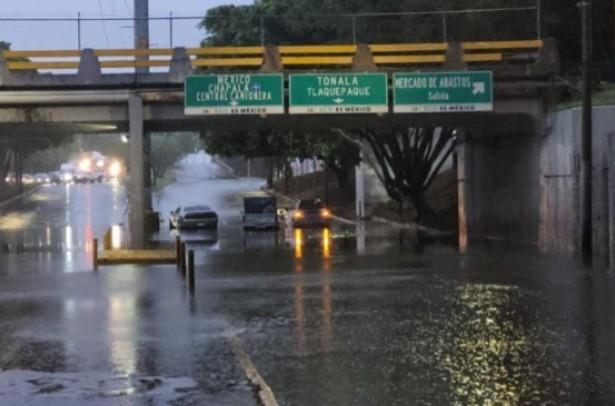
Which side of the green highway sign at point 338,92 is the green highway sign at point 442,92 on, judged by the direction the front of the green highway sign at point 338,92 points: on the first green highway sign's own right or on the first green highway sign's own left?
on the first green highway sign's own left

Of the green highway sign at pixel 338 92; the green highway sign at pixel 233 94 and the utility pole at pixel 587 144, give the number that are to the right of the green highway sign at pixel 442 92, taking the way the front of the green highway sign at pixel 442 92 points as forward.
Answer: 2

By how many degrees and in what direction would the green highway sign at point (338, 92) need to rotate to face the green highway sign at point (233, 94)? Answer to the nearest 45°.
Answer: approximately 90° to its right

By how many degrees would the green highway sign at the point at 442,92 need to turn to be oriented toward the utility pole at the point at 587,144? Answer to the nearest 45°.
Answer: approximately 45° to its left

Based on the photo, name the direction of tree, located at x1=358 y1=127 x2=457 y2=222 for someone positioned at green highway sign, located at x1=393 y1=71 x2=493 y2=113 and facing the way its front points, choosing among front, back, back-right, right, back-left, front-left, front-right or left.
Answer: back

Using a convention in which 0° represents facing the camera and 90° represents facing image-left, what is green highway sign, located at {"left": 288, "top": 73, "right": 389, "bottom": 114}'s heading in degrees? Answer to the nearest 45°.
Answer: approximately 0°

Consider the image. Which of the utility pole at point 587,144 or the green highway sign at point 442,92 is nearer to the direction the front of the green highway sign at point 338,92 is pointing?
the utility pole

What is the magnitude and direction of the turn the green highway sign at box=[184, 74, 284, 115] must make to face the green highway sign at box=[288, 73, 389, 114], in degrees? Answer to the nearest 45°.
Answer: approximately 90° to its left

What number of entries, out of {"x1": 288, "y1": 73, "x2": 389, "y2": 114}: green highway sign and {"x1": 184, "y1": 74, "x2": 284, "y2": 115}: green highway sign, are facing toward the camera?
2
